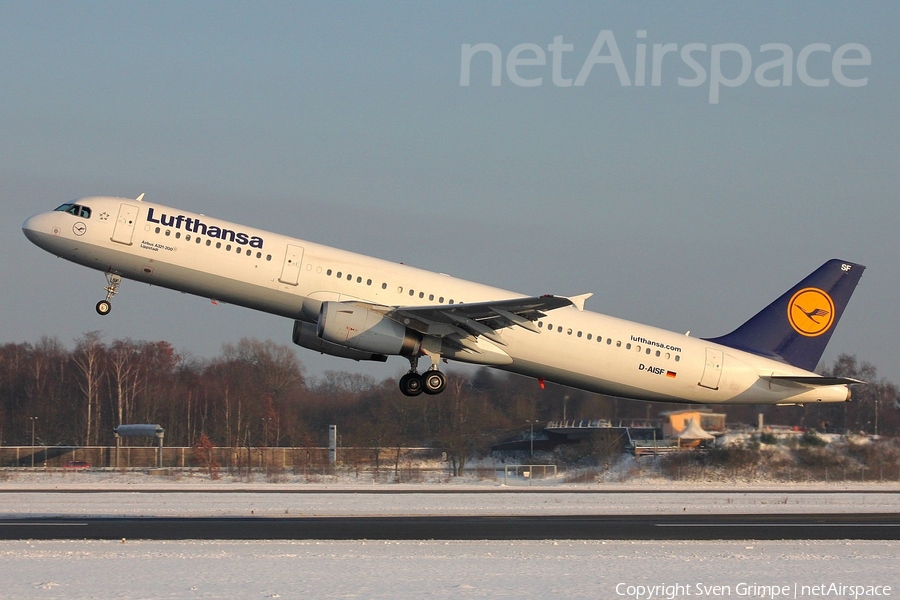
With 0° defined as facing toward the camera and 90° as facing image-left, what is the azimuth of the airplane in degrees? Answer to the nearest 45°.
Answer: approximately 90°
